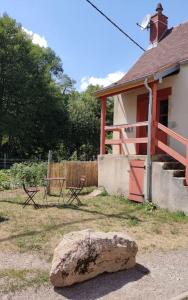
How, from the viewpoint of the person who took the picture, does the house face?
facing the viewer and to the left of the viewer

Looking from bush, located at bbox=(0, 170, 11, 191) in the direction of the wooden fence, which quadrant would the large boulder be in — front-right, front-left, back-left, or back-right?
front-right

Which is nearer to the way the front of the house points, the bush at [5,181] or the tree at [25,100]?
the bush

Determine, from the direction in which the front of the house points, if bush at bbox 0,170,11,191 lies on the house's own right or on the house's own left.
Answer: on the house's own right

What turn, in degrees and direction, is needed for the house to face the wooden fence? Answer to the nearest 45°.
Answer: approximately 90° to its right

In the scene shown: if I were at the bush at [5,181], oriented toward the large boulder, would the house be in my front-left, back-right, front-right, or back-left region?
front-left

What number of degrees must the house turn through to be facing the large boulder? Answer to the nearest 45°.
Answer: approximately 45° to its left

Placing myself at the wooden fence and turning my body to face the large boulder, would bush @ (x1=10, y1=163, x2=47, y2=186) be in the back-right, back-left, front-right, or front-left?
back-right
